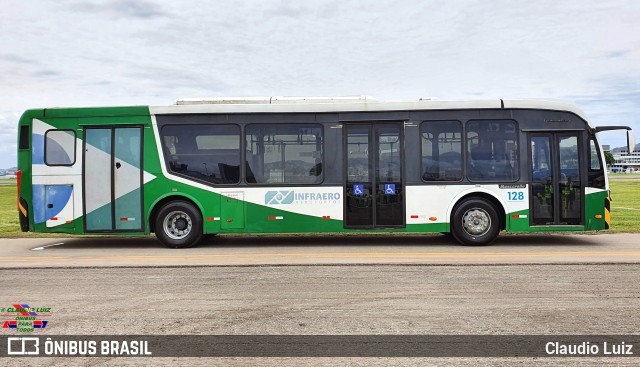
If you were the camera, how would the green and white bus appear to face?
facing to the right of the viewer
